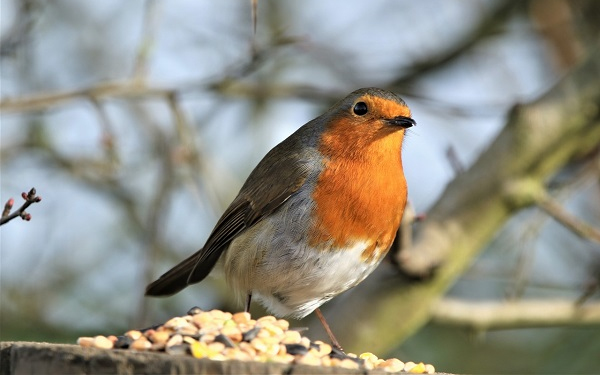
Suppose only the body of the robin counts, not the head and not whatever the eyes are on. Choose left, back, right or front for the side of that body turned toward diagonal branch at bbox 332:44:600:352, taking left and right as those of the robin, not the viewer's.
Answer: left

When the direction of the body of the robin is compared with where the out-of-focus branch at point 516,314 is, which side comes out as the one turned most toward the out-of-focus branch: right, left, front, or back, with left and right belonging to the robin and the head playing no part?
left

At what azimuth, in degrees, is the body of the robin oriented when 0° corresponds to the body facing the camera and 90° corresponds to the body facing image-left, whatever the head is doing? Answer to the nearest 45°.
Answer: approximately 315°

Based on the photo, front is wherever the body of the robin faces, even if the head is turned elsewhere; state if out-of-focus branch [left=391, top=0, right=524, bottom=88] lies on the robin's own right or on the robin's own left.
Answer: on the robin's own left

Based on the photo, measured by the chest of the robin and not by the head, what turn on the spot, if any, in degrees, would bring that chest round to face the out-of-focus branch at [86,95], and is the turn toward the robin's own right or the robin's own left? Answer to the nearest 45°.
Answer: approximately 135° to the robin's own left
